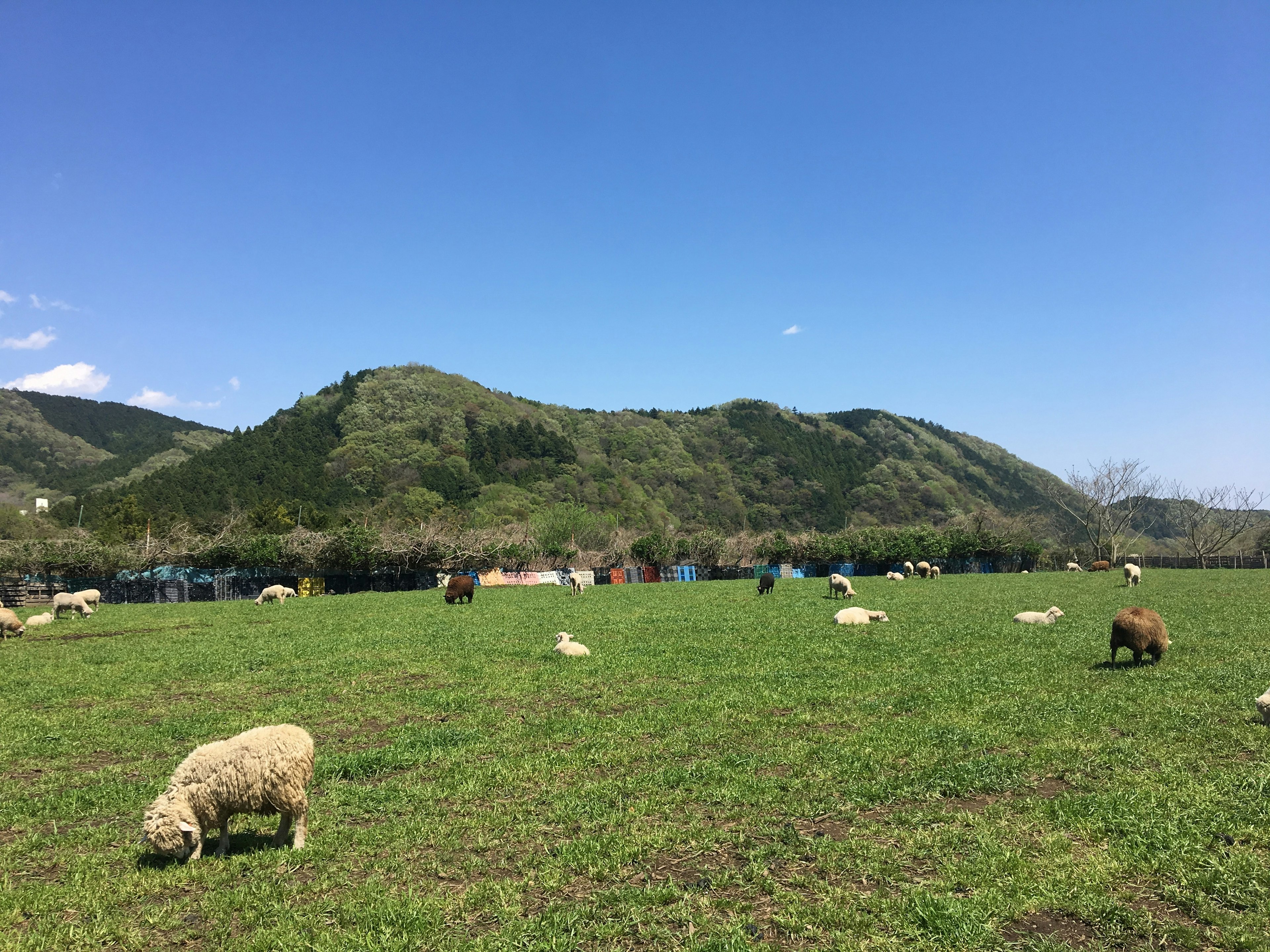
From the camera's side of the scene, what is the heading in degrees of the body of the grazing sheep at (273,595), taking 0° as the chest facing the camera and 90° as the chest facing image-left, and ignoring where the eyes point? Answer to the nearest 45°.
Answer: approximately 90°

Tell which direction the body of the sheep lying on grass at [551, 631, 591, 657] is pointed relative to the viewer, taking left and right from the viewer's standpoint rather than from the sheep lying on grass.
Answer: facing to the left of the viewer

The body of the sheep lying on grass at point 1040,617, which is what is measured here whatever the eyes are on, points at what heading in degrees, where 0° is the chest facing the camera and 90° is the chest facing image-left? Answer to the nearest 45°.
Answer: approximately 270°

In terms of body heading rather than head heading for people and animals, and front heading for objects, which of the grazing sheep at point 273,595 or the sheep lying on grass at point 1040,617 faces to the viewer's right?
the sheep lying on grass

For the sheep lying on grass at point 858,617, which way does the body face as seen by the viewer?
to the viewer's right

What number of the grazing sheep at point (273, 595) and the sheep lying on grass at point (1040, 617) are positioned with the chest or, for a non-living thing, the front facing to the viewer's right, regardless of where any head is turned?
1
